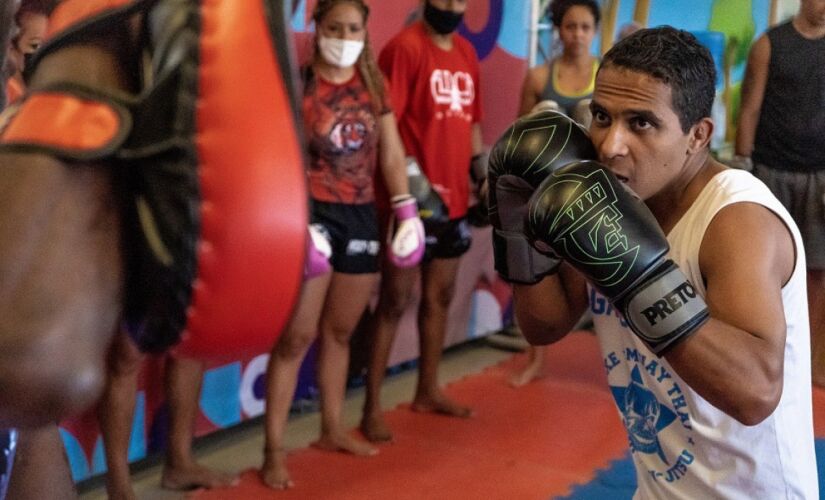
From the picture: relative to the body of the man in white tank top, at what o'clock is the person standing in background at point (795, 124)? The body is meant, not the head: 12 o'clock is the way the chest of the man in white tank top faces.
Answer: The person standing in background is roughly at 5 o'clock from the man in white tank top.

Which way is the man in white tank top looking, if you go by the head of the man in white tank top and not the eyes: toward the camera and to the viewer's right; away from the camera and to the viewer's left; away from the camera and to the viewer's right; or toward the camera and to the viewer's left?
toward the camera and to the viewer's left

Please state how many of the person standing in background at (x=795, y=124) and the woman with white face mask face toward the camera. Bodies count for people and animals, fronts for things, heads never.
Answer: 2

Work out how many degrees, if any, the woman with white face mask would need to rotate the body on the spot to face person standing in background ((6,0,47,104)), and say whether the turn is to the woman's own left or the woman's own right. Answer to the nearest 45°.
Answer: approximately 45° to the woman's own right

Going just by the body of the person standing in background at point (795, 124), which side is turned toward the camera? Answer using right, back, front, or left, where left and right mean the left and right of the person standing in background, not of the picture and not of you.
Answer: front

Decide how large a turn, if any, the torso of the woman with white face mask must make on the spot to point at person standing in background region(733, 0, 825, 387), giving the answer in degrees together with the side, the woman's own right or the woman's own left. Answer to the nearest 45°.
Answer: approximately 90° to the woman's own left

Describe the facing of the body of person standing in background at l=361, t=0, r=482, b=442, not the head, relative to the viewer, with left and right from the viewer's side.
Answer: facing the viewer and to the right of the viewer

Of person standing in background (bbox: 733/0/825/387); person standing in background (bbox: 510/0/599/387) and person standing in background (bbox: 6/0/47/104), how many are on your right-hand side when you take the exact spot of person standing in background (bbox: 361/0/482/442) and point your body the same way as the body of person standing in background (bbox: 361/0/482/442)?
1

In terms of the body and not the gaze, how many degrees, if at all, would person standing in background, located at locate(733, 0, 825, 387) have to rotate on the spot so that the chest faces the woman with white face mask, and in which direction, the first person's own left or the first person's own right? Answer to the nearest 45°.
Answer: approximately 45° to the first person's own right

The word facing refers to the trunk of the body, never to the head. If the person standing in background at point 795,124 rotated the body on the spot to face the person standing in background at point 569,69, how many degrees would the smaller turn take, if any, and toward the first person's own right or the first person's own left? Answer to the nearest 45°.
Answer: approximately 90° to the first person's own right

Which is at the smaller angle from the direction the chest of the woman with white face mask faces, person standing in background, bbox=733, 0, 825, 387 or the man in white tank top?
the man in white tank top

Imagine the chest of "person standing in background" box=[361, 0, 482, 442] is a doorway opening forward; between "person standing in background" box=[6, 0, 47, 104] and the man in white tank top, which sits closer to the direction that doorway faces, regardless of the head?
the man in white tank top

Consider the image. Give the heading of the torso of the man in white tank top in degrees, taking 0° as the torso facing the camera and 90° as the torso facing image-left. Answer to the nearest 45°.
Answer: approximately 45°

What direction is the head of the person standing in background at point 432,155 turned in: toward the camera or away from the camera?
toward the camera

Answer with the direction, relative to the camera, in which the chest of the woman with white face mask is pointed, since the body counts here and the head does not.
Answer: toward the camera
